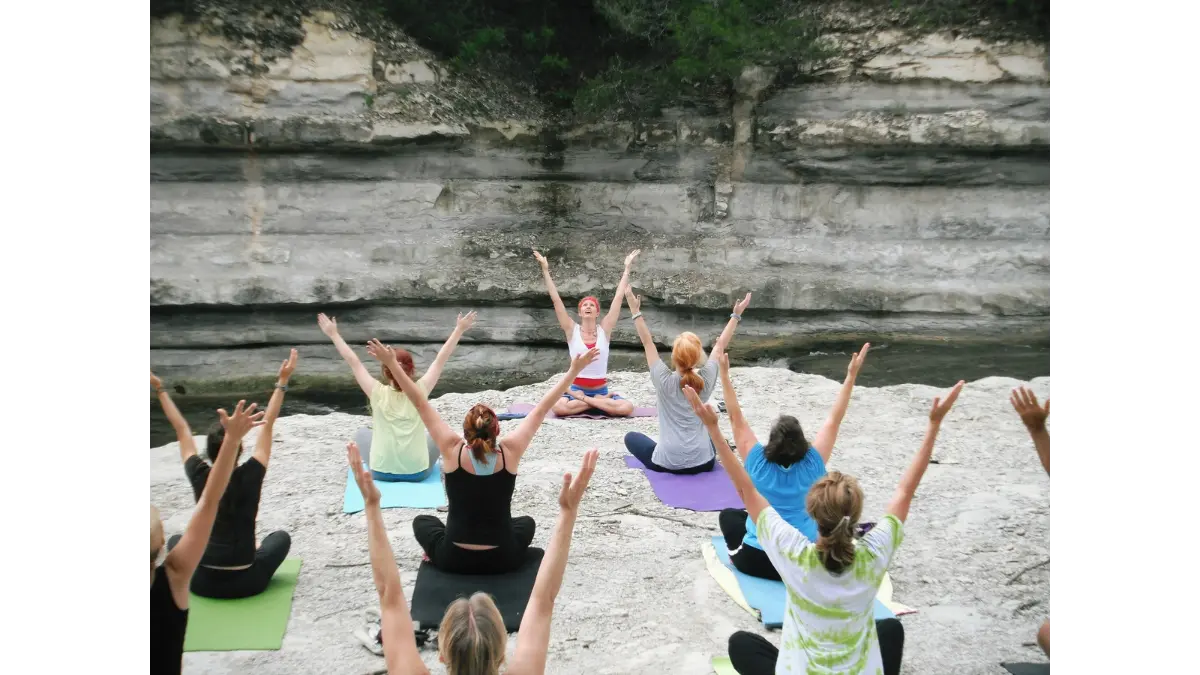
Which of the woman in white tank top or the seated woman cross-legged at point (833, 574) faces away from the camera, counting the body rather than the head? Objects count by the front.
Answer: the seated woman cross-legged

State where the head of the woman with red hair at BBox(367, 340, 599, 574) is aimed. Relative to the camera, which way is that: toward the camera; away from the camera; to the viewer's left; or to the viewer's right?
away from the camera

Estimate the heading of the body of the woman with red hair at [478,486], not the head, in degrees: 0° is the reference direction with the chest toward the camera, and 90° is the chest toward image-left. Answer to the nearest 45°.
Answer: approximately 180°

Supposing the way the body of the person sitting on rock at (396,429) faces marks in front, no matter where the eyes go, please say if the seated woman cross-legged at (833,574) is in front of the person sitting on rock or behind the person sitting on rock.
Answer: behind

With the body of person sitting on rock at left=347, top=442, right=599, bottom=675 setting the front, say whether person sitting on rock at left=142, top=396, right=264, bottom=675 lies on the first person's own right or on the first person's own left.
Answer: on the first person's own left

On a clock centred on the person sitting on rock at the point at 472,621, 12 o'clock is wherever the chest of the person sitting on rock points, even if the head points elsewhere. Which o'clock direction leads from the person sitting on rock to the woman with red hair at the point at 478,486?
The woman with red hair is roughly at 12 o'clock from the person sitting on rock.

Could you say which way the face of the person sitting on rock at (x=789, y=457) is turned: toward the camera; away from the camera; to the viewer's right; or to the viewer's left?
away from the camera

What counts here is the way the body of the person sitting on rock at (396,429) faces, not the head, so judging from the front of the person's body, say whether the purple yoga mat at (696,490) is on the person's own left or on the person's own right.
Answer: on the person's own right

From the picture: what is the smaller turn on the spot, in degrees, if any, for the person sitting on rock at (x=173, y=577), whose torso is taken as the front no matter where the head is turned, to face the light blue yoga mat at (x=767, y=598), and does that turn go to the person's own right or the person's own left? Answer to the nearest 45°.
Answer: approximately 45° to the person's own right

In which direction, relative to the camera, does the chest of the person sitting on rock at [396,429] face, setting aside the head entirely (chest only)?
away from the camera

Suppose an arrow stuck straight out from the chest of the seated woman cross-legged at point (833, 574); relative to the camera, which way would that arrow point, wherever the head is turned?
away from the camera

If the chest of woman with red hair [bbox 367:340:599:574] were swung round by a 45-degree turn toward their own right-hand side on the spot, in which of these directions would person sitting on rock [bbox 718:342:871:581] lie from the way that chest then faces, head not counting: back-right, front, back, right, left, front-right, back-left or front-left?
front-right

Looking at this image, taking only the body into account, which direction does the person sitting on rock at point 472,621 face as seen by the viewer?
away from the camera
